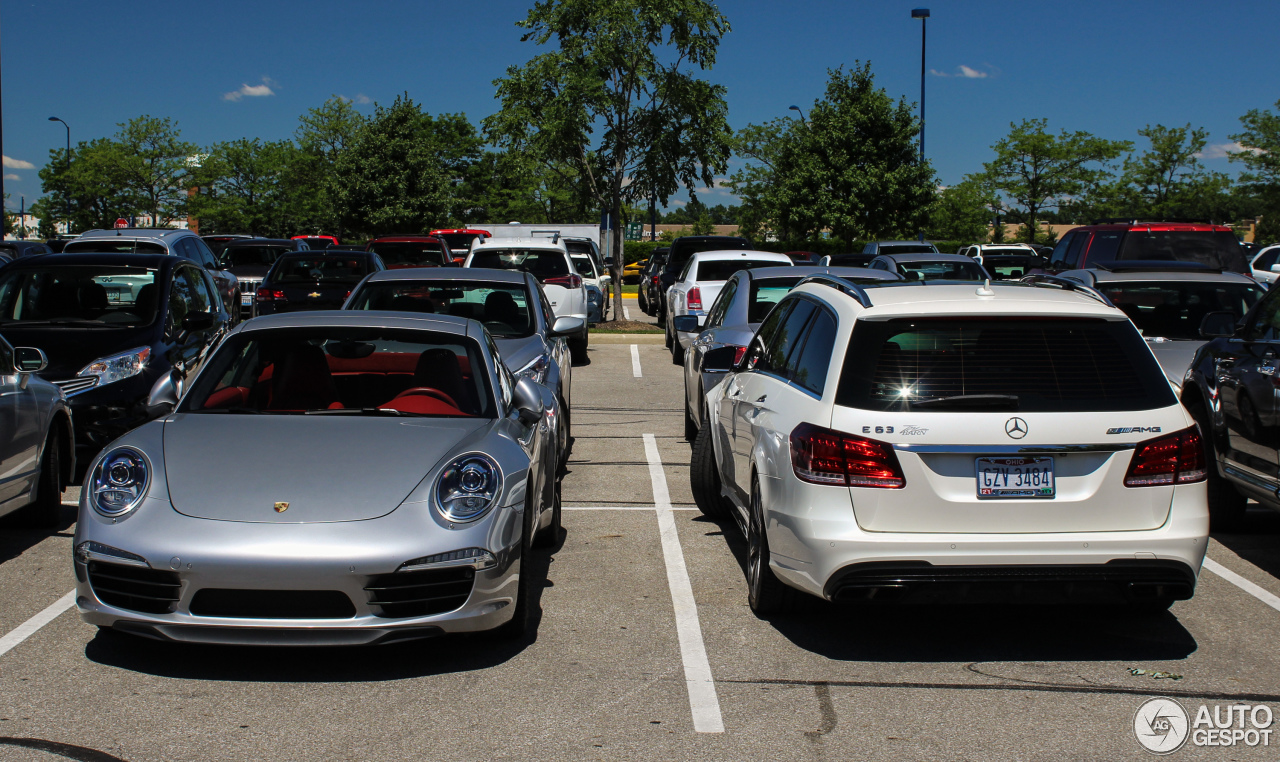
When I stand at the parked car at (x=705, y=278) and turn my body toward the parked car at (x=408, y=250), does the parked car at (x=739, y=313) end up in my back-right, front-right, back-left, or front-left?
back-left

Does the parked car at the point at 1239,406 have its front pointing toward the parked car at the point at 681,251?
yes

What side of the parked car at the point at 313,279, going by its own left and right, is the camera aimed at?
back

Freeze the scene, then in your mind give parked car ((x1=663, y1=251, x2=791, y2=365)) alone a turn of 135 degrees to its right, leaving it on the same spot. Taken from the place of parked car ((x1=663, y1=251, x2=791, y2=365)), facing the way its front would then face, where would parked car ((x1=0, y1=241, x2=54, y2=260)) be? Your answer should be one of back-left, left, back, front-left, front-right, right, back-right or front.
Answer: back-right

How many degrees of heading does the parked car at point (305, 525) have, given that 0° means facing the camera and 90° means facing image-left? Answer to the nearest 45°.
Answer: approximately 0°

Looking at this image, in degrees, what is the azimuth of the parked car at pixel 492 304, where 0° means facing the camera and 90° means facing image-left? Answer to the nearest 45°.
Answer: approximately 0°

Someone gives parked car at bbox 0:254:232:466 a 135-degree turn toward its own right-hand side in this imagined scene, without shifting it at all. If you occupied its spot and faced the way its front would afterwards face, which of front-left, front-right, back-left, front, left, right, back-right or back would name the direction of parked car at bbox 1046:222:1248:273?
right

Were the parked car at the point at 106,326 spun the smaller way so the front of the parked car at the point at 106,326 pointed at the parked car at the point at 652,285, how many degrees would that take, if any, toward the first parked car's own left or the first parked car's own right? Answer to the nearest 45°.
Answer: approximately 180°

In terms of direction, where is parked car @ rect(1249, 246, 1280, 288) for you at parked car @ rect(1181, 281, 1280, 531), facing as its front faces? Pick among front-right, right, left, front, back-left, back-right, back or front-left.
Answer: front-right

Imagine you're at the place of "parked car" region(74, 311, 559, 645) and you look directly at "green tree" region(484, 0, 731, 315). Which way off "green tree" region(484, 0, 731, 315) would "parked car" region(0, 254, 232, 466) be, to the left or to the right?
left

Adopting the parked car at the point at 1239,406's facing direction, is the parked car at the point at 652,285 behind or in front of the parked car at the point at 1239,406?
in front
